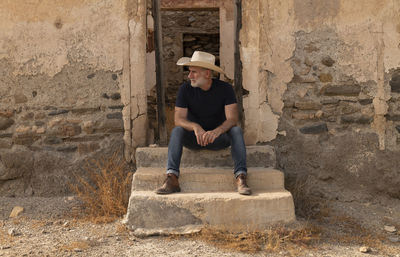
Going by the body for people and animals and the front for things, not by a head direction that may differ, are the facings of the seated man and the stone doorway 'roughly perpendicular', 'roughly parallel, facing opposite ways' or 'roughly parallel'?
roughly parallel

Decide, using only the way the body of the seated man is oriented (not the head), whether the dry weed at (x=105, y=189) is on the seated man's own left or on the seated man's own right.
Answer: on the seated man's own right

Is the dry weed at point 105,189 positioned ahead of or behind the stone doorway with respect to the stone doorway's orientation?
ahead

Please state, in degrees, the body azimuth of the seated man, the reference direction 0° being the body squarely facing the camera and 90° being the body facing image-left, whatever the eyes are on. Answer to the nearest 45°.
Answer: approximately 0°

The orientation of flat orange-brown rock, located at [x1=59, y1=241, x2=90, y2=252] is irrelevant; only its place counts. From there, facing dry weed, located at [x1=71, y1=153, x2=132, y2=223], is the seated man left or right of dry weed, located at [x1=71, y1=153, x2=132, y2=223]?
right

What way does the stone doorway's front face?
toward the camera

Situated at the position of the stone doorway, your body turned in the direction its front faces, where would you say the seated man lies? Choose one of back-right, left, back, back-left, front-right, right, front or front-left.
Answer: front

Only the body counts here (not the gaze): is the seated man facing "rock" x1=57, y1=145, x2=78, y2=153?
no

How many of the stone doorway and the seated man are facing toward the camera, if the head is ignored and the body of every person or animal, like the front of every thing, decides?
2

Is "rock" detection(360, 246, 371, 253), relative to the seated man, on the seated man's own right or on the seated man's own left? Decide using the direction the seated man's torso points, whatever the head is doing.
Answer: on the seated man's own left

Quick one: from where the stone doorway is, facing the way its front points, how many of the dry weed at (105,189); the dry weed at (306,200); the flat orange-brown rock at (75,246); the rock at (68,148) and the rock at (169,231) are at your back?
0

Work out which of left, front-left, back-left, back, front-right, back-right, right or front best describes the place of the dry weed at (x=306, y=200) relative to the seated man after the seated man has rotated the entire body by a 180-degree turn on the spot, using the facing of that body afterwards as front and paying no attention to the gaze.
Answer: right

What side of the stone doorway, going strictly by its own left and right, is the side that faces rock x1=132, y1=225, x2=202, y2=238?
front

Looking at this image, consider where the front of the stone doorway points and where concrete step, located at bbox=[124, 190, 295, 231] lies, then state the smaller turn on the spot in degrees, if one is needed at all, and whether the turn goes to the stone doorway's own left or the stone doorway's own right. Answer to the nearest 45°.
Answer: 0° — it already faces it
